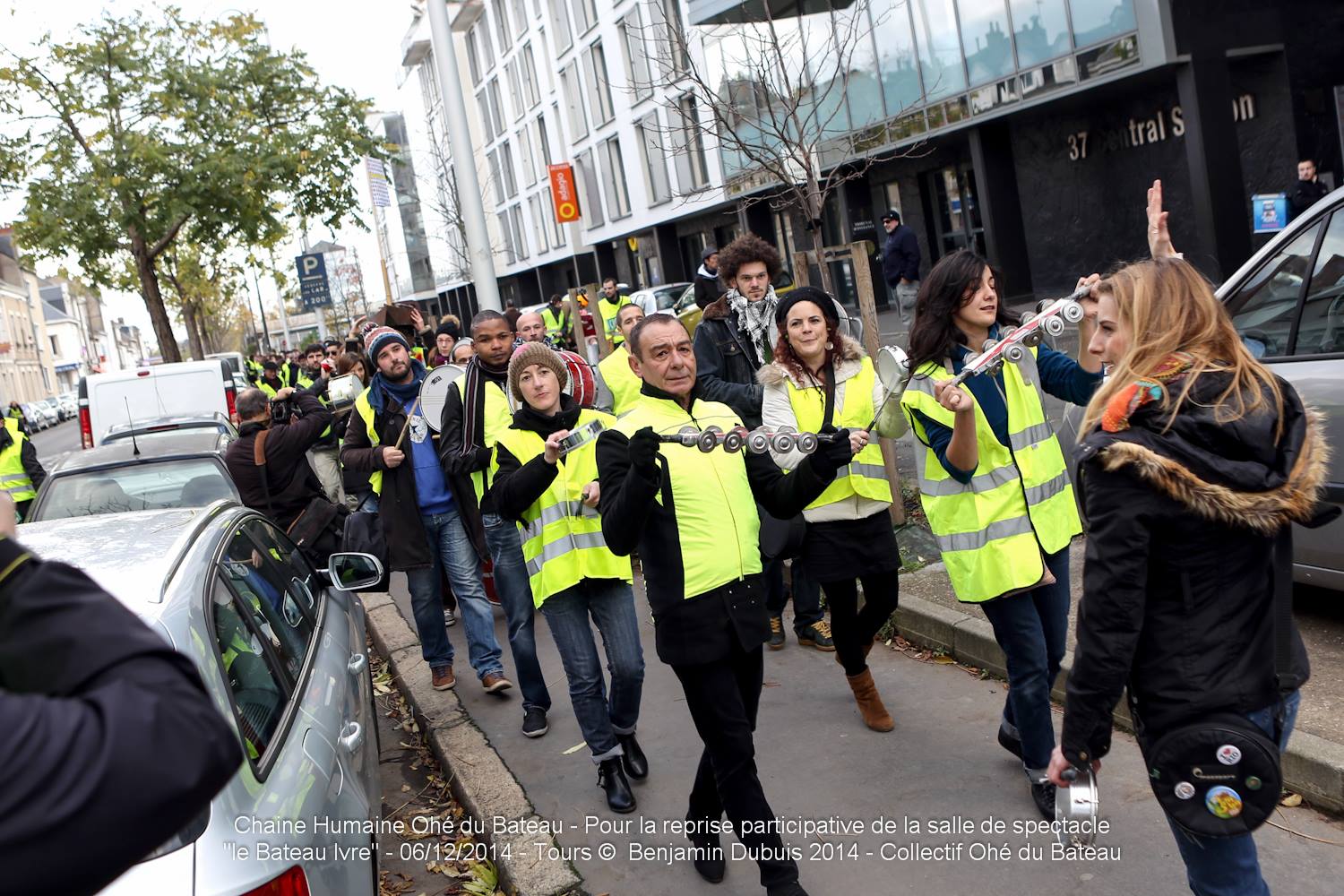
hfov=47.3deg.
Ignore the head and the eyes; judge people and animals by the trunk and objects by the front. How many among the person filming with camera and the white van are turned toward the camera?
0

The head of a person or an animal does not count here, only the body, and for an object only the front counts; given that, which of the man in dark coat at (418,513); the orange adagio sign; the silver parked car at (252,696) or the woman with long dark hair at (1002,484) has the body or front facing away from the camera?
the silver parked car

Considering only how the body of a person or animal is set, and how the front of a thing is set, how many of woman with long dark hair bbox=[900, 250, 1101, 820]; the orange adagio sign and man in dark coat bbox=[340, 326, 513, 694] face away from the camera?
0

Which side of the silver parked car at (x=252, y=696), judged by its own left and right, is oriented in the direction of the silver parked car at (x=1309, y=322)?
right

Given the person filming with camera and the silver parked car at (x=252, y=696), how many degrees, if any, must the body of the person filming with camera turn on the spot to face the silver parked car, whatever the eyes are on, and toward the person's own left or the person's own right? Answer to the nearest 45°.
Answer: approximately 135° to the person's own right

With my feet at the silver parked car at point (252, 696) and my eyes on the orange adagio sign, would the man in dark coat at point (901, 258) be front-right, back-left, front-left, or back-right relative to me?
front-right

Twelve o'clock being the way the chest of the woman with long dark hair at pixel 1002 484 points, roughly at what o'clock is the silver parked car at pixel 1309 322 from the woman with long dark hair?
The silver parked car is roughly at 9 o'clock from the woman with long dark hair.

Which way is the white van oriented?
away from the camera

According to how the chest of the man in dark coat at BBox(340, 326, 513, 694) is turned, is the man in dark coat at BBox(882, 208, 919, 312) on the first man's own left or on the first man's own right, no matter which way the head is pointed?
on the first man's own left

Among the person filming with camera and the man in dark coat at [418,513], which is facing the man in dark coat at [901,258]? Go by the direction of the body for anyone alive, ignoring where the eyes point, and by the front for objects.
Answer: the person filming with camera

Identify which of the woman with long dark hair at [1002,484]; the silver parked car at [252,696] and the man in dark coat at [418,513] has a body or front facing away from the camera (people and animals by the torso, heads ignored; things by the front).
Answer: the silver parked car

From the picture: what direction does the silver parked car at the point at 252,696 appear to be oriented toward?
away from the camera

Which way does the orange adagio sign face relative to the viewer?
toward the camera

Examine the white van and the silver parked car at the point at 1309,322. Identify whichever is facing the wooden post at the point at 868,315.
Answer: the silver parked car

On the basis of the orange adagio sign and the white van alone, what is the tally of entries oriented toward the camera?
1

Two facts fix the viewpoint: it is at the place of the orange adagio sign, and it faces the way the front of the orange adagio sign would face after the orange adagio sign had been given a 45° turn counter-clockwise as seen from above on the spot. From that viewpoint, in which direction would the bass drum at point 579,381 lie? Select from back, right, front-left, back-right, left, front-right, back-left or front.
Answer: front-right

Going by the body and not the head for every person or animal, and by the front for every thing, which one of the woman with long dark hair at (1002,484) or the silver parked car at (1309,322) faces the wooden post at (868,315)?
the silver parked car
